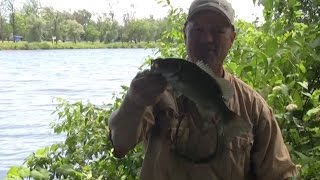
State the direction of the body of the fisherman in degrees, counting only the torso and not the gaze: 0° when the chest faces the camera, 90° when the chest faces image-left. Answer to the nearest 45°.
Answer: approximately 0°
